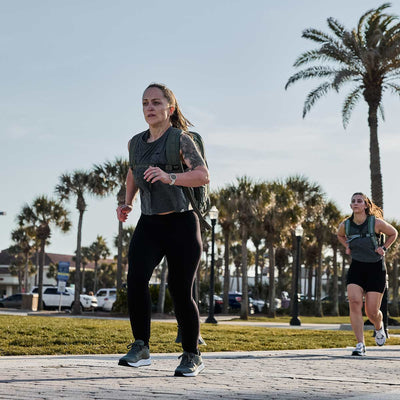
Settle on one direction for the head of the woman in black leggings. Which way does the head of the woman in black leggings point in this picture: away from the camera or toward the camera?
toward the camera

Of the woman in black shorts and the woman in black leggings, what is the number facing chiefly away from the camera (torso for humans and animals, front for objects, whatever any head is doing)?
0

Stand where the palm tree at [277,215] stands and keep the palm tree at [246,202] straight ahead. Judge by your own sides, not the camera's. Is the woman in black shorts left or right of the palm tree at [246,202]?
left

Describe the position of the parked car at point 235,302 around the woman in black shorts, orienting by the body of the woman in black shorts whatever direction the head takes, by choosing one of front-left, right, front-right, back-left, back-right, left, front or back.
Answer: back-right

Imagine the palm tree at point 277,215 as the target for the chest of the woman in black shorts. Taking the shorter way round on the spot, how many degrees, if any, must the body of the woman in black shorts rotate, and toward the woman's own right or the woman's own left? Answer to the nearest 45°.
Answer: approximately 135° to the woman's own right

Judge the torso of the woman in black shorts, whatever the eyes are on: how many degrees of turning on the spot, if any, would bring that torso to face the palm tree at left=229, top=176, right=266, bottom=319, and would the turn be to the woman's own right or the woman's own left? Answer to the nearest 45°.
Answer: approximately 135° to the woman's own right

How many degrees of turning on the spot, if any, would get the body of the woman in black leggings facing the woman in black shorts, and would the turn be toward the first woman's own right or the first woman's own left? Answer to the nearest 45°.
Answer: approximately 180°

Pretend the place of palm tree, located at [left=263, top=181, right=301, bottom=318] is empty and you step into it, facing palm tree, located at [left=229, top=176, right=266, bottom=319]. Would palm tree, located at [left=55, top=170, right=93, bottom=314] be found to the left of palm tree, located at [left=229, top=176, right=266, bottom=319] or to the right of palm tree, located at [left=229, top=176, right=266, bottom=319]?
right

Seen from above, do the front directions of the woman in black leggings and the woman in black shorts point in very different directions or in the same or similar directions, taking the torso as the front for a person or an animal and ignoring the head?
same or similar directions

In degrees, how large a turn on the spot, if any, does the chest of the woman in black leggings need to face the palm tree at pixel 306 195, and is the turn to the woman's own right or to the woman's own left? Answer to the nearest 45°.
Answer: approximately 135° to the woman's own right

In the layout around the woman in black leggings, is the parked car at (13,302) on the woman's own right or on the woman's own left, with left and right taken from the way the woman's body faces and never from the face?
on the woman's own right

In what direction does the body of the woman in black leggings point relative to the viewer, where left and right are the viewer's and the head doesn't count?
facing the viewer and to the left of the viewer

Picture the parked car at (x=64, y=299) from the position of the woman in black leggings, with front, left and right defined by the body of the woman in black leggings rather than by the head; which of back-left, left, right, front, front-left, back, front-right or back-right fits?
back-right
